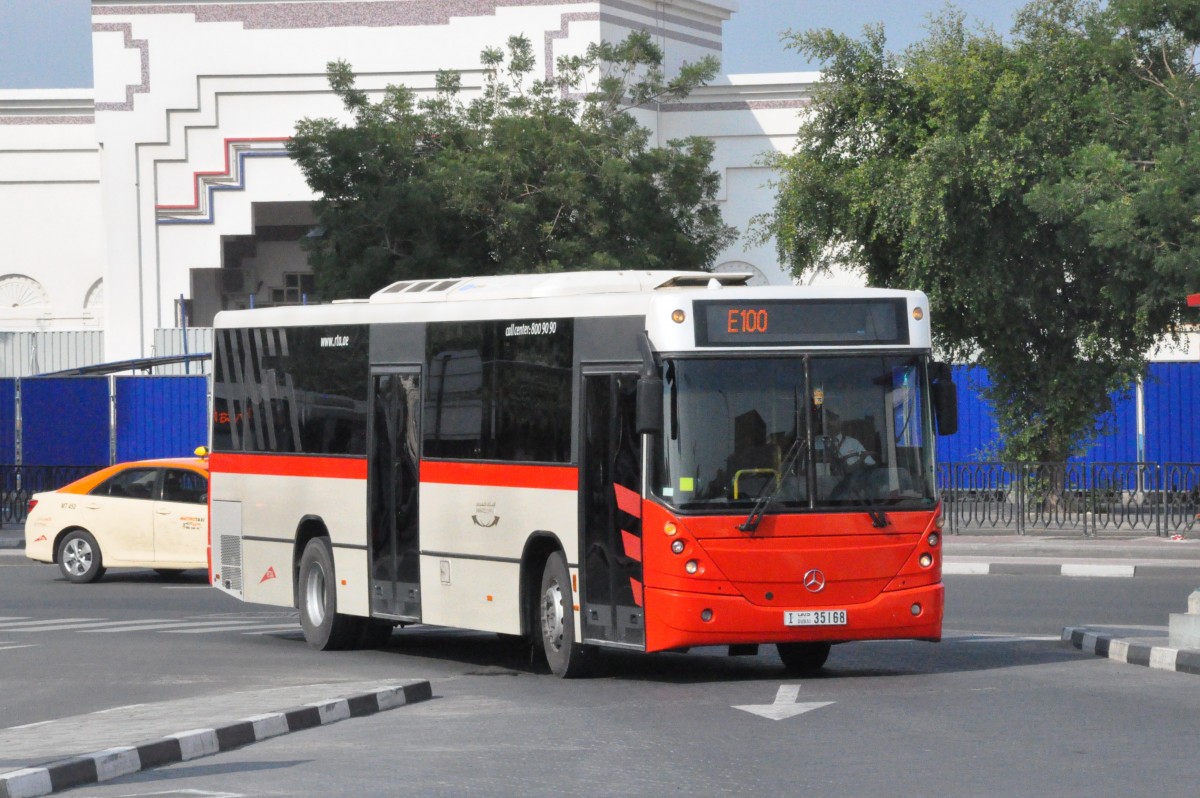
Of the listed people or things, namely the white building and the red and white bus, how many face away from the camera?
0

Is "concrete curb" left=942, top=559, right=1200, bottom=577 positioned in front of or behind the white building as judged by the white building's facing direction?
in front

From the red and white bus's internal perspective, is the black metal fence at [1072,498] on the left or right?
on its left

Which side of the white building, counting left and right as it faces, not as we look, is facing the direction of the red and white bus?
front

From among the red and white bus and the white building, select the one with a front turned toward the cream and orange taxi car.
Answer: the white building

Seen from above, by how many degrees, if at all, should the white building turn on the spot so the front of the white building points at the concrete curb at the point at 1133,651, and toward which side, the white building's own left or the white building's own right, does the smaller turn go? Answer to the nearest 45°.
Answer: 0° — it already faces it

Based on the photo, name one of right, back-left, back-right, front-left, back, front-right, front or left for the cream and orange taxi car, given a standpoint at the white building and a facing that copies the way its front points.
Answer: front

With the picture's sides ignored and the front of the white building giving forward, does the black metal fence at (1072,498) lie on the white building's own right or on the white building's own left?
on the white building's own left

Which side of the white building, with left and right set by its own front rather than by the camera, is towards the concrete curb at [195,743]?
front

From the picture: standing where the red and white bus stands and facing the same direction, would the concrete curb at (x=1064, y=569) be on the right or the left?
on its left

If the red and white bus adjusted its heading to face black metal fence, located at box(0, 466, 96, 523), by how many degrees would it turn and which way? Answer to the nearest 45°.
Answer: approximately 180°

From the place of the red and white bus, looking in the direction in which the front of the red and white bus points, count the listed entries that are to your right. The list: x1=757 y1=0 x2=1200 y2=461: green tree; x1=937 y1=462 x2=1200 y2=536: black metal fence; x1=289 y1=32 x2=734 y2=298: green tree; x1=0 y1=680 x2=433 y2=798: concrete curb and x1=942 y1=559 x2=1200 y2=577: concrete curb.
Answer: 1

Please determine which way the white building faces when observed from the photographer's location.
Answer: facing the viewer
